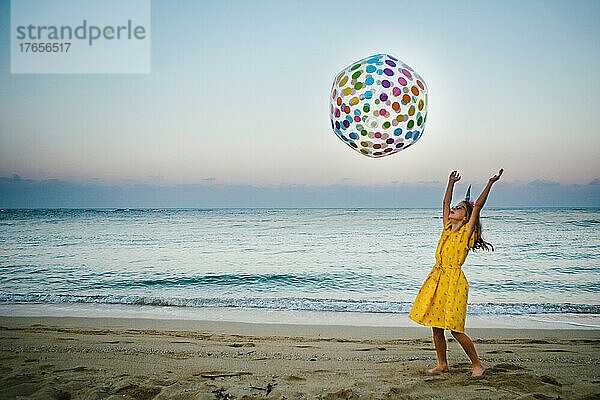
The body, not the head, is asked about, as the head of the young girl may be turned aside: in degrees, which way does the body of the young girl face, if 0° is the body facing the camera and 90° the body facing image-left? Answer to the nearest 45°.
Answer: approximately 45°
